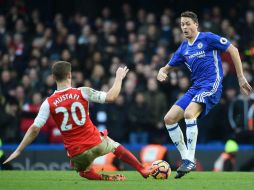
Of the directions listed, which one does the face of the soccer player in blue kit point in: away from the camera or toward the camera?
toward the camera

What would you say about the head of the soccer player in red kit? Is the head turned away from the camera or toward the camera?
away from the camera
